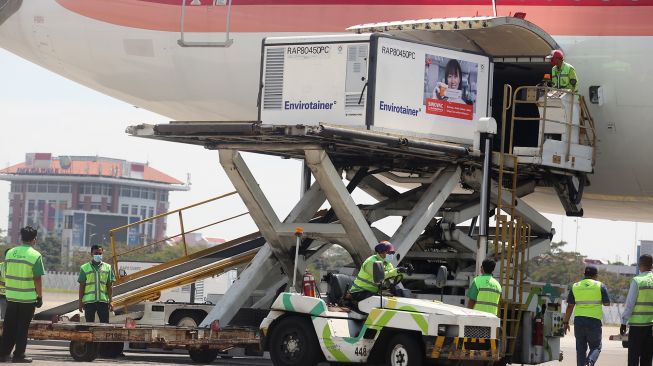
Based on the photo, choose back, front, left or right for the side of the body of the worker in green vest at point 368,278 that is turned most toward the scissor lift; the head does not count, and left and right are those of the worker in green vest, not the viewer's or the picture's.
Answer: left

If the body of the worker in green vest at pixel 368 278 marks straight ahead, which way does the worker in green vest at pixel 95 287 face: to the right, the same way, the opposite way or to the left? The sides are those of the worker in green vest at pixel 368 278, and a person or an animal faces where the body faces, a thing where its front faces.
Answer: to the right

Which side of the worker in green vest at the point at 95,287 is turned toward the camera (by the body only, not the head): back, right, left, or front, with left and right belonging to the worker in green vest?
front

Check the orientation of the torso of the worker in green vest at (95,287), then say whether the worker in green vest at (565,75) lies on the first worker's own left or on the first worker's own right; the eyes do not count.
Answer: on the first worker's own left

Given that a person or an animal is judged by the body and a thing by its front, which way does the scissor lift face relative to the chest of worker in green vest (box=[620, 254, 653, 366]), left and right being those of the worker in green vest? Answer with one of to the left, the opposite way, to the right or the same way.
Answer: to the right

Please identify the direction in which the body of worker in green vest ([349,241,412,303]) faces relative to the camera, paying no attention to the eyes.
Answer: to the viewer's right

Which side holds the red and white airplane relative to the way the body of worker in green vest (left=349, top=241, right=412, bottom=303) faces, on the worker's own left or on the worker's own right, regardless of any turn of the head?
on the worker's own left

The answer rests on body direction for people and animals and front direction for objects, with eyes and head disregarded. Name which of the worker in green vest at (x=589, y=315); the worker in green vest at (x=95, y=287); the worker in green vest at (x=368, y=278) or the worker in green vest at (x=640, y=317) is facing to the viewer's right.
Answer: the worker in green vest at (x=368, y=278)

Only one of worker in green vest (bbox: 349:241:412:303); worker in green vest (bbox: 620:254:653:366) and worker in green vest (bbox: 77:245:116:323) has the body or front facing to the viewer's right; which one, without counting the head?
worker in green vest (bbox: 349:241:412:303)

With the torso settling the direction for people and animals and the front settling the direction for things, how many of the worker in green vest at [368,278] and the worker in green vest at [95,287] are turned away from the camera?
0
